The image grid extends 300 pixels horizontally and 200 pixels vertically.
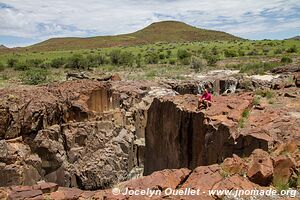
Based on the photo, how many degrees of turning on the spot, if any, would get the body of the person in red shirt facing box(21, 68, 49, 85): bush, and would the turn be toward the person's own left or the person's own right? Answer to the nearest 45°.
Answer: approximately 90° to the person's own right

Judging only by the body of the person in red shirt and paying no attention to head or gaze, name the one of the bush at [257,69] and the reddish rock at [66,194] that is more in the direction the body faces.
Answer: the reddish rock

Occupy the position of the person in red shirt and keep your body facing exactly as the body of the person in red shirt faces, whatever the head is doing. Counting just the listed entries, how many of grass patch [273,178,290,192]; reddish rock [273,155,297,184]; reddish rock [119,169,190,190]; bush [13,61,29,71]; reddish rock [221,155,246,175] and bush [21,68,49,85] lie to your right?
2

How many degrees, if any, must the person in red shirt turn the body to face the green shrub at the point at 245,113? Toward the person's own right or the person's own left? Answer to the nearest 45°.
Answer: approximately 90° to the person's own left

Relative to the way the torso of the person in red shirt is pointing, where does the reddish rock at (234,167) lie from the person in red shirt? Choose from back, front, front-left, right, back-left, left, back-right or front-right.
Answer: front-left

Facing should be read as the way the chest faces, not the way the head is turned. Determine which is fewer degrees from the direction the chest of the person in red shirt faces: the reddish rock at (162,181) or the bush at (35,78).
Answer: the reddish rock

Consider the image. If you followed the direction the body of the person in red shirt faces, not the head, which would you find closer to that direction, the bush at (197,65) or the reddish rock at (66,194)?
the reddish rock

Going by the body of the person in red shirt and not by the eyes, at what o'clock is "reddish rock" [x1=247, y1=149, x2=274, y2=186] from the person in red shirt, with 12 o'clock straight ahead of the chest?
The reddish rock is roughly at 10 o'clock from the person in red shirt.

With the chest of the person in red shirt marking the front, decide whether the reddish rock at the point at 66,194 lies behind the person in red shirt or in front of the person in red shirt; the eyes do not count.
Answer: in front

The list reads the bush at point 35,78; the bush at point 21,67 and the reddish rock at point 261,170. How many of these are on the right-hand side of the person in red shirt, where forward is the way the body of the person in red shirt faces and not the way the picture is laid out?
2

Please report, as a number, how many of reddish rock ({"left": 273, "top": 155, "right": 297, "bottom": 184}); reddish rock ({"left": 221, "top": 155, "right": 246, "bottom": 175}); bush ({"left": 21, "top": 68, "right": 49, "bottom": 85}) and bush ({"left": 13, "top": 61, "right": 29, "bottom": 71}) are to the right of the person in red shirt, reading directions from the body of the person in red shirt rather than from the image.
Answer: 2

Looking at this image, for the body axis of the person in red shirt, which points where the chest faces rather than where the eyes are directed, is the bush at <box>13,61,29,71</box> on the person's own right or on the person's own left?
on the person's own right

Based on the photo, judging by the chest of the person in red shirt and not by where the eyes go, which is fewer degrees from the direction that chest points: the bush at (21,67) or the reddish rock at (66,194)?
the reddish rock

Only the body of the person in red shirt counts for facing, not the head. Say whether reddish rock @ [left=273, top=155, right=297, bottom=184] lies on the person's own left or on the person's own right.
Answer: on the person's own left

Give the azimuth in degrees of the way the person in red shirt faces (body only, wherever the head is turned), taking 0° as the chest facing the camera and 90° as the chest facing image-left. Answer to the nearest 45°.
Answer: approximately 45°
